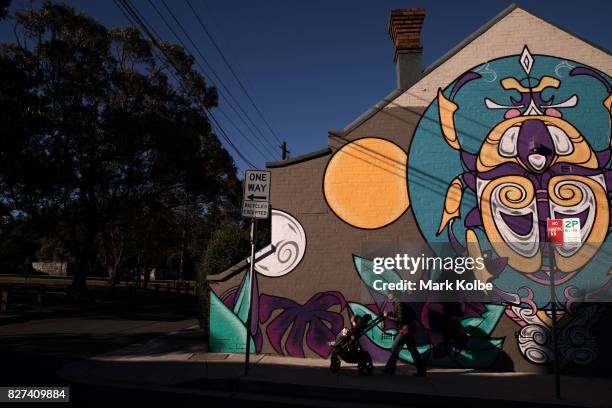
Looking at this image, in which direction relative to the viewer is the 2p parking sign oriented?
toward the camera

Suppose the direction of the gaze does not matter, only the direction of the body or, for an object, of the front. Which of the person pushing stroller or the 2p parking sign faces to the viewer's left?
the person pushing stroller

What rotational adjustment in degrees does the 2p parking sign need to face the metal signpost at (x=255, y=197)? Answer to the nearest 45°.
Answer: approximately 90° to its right

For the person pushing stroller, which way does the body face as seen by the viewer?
to the viewer's left

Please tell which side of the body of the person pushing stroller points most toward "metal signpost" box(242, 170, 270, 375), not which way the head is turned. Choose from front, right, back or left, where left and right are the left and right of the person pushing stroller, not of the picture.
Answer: front

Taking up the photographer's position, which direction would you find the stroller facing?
facing to the left of the viewer

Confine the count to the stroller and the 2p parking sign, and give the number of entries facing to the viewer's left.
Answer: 1

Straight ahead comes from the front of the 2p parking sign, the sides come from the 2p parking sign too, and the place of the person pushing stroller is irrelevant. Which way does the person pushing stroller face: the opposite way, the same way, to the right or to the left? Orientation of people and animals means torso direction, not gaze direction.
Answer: to the right

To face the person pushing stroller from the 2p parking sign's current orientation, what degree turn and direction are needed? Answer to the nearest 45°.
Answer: approximately 90° to its right

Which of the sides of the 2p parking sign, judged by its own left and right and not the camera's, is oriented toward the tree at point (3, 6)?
right

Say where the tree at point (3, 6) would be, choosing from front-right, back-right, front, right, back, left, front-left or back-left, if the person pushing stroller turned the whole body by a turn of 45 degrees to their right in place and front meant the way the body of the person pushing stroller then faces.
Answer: front-left

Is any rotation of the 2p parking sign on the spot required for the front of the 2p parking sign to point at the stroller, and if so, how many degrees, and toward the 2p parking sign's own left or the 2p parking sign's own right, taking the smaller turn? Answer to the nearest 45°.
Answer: approximately 90° to the 2p parking sign's own right

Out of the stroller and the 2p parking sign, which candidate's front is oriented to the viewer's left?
the stroller
